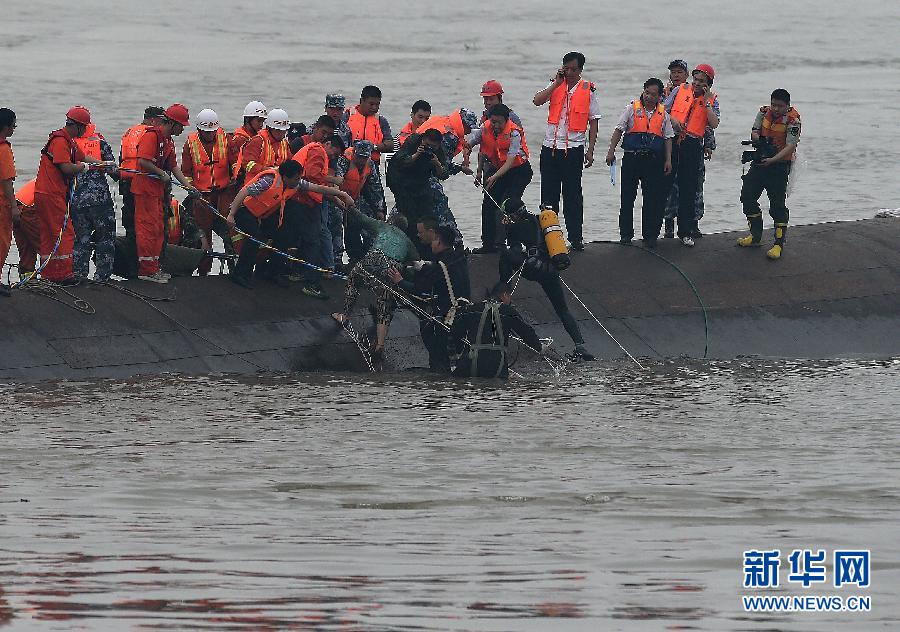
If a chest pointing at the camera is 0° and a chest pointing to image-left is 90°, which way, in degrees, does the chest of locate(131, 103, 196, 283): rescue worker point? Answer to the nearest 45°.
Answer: approximately 270°

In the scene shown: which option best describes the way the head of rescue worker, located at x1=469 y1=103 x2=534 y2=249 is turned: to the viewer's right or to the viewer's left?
to the viewer's left

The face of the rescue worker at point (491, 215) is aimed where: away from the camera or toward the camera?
toward the camera

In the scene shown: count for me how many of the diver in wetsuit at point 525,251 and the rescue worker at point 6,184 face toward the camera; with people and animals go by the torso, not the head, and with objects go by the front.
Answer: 0

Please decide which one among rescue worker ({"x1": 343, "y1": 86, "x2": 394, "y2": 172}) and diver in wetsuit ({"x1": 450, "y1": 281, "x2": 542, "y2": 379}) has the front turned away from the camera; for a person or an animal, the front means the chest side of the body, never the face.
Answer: the diver in wetsuit

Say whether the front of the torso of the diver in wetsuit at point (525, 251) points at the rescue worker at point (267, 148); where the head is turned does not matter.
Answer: yes

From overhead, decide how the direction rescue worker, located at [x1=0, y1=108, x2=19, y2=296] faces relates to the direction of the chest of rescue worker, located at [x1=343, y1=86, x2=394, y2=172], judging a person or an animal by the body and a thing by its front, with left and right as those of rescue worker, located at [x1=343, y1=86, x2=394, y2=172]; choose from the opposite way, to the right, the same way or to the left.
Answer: to the left

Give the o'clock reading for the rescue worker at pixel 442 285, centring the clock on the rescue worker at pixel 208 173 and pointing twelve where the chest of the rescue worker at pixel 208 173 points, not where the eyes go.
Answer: the rescue worker at pixel 442 285 is roughly at 10 o'clock from the rescue worker at pixel 208 173.

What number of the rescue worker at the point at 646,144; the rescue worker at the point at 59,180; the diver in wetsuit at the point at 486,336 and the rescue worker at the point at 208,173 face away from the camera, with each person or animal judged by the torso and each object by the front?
1

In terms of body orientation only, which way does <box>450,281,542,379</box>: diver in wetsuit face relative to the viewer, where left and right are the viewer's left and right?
facing away from the viewer

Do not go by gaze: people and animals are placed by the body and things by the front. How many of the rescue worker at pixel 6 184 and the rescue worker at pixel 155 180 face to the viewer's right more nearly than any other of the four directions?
2

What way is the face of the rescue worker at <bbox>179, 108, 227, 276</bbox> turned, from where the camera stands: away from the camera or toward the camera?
toward the camera

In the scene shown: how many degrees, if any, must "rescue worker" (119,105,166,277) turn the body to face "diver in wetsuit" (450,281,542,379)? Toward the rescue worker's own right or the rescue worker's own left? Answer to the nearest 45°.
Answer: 0° — they already face them

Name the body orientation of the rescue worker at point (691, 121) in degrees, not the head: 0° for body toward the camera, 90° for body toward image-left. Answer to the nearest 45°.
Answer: approximately 0°

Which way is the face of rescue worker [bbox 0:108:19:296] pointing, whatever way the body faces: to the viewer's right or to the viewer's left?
to the viewer's right

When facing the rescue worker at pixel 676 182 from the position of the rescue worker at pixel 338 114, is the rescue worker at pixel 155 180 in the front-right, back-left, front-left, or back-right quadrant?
back-right

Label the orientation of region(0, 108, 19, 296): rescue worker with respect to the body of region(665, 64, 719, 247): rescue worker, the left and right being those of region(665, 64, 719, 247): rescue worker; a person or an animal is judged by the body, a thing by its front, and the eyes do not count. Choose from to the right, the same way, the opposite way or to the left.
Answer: to the left

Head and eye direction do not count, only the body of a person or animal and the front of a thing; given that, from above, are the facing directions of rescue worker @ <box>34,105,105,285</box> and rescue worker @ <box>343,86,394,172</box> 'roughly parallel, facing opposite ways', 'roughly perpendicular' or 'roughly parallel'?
roughly perpendicular

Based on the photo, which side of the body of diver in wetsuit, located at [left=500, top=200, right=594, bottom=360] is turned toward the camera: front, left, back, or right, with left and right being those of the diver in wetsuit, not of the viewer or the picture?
left

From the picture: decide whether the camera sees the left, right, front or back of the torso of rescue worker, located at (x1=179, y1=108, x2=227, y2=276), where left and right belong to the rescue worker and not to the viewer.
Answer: front

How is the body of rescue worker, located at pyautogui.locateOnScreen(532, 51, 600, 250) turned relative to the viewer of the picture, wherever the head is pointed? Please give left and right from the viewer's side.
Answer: facing the viewer

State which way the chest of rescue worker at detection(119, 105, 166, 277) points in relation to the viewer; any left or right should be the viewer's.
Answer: facing to the right of the viewer
